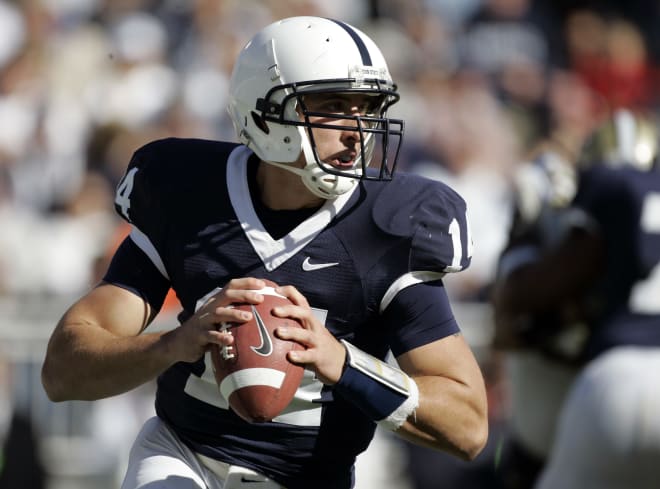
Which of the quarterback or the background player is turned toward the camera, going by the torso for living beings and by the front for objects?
the quarterback

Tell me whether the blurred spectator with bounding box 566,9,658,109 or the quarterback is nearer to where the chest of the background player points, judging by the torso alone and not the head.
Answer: the blurred spectator

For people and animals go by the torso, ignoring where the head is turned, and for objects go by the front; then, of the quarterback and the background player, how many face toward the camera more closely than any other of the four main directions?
1

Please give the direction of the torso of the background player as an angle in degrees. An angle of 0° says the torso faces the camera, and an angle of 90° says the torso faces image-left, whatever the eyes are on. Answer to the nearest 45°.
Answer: approximately 135°

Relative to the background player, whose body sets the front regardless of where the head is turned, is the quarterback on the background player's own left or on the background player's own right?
on the background player's own left

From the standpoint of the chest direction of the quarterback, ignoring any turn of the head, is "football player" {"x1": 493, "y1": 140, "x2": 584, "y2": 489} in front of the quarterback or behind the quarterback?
behind

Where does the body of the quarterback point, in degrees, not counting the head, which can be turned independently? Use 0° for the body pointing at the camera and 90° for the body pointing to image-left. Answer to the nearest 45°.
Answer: approximately 0°

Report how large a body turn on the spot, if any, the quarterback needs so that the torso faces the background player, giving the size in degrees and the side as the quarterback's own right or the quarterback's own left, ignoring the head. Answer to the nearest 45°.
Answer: approximately 135° to the quarterback's own left
